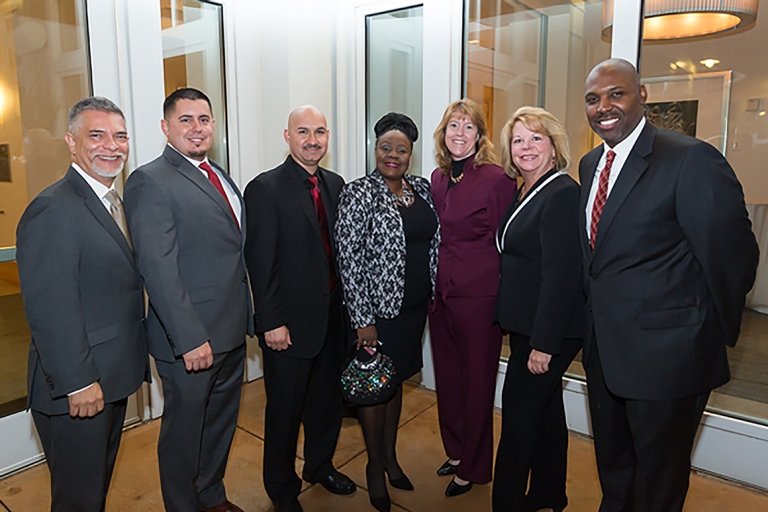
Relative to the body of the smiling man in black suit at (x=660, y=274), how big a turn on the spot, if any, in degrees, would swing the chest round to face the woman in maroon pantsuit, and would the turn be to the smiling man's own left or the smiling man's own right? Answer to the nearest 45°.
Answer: approximately 90° to the smiling man's own right

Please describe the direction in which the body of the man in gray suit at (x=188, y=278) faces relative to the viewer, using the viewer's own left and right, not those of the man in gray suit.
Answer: facing the viewer and to the right of the viewer

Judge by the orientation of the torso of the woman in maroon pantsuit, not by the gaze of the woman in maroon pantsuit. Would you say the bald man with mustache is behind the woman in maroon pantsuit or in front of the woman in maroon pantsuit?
in front

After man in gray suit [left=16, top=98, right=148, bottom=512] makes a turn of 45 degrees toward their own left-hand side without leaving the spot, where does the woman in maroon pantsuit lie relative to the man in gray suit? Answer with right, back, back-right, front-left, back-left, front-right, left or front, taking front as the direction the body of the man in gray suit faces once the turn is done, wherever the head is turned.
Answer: front

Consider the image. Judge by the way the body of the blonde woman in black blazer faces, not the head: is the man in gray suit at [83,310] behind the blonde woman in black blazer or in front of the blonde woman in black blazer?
in front

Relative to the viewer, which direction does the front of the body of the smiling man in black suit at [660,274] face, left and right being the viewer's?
facing the viewer and to the left of the viewer

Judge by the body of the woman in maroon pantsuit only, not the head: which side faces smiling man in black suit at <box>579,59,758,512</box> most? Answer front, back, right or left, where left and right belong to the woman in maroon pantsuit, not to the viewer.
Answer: left

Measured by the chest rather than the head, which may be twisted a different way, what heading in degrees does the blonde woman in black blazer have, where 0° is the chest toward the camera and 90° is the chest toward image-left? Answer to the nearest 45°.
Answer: approximately 45°

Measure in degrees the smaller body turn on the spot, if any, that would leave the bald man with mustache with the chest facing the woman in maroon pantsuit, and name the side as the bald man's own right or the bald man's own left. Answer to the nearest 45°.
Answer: approximately 45° to the bald man's own left

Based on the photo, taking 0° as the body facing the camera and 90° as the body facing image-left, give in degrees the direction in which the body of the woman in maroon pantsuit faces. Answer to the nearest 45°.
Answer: approximately 45°

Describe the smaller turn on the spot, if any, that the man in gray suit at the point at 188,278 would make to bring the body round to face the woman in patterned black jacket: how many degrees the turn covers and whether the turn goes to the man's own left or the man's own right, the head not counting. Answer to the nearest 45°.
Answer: approximately 45° to the man's own left

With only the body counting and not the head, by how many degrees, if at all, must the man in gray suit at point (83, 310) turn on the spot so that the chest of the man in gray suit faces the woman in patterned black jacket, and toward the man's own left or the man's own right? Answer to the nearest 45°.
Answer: approximately 45° to the man's own left

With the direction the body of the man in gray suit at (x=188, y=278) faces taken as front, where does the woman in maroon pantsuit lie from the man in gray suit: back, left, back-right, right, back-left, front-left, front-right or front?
front-left
